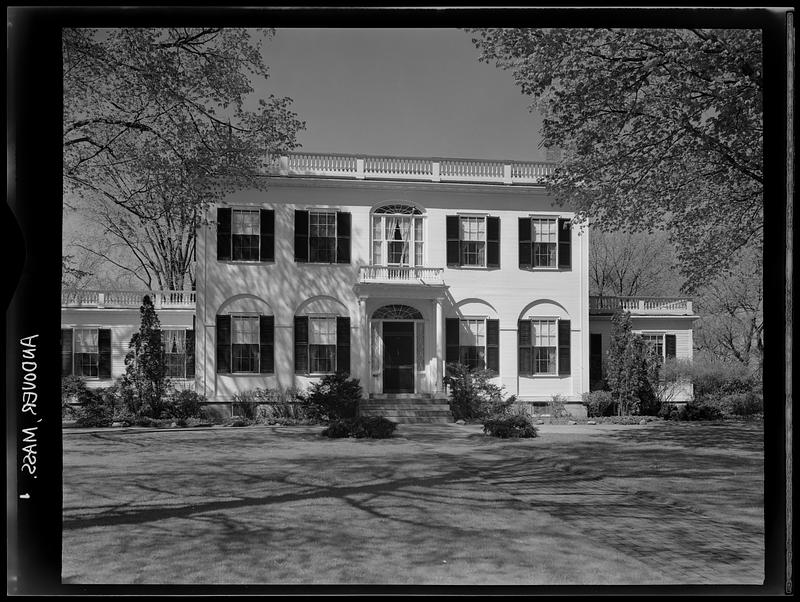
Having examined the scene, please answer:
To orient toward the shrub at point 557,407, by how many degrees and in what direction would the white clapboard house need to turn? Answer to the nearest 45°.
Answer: approximately 90° to its left

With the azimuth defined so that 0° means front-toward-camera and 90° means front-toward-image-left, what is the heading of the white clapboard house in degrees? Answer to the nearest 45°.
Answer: approximately 0°

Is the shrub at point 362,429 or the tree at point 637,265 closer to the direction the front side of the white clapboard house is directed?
the shrub

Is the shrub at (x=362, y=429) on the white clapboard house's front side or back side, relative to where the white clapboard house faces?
on the front side

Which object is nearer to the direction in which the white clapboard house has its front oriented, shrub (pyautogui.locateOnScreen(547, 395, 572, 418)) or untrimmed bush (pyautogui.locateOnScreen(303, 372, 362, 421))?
the untrimmed bush

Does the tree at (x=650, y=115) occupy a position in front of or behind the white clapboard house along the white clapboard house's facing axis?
in front

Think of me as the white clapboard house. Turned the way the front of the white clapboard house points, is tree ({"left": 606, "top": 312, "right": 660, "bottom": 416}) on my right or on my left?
on my left

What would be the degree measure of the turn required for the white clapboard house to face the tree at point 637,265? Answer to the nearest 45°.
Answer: approximately 135° to its left
